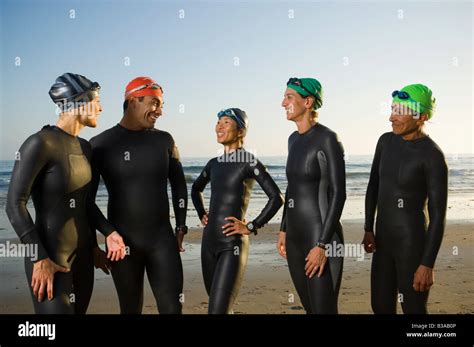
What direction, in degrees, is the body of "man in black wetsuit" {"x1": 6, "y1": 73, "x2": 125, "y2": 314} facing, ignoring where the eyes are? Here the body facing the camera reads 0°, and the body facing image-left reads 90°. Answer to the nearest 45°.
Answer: approximately 315°

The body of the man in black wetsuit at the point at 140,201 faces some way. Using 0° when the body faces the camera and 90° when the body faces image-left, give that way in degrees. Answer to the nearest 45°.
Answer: approximately 0°

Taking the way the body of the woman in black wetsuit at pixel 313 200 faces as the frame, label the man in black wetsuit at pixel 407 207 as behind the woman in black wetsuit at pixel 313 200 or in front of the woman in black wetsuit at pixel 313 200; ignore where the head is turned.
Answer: behind

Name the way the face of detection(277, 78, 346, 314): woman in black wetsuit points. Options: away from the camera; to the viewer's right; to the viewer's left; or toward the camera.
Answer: to the viewer's left

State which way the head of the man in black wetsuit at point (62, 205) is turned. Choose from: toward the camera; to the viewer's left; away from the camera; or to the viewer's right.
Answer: to the viewer's right

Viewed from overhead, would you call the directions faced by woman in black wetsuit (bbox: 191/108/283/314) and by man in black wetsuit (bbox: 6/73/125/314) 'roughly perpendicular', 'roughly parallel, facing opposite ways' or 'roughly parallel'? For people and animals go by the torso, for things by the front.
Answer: roughly perpendicular

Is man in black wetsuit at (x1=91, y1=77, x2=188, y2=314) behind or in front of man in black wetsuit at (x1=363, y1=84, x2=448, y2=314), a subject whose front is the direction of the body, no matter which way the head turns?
in front

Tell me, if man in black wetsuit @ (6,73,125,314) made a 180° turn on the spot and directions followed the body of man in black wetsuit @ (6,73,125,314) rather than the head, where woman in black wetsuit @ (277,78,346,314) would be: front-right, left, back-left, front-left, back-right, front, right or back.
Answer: back-right

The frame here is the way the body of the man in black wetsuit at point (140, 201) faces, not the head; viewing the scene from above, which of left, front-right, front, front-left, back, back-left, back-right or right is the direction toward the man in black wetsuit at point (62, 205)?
front-right

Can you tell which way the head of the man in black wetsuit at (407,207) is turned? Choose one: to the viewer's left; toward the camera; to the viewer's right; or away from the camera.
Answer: to the viewer's left

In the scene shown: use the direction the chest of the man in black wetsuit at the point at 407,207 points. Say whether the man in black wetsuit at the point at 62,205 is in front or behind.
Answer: in front

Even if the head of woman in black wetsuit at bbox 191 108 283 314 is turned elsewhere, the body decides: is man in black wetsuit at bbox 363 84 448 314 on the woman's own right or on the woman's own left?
on the woman's own left
